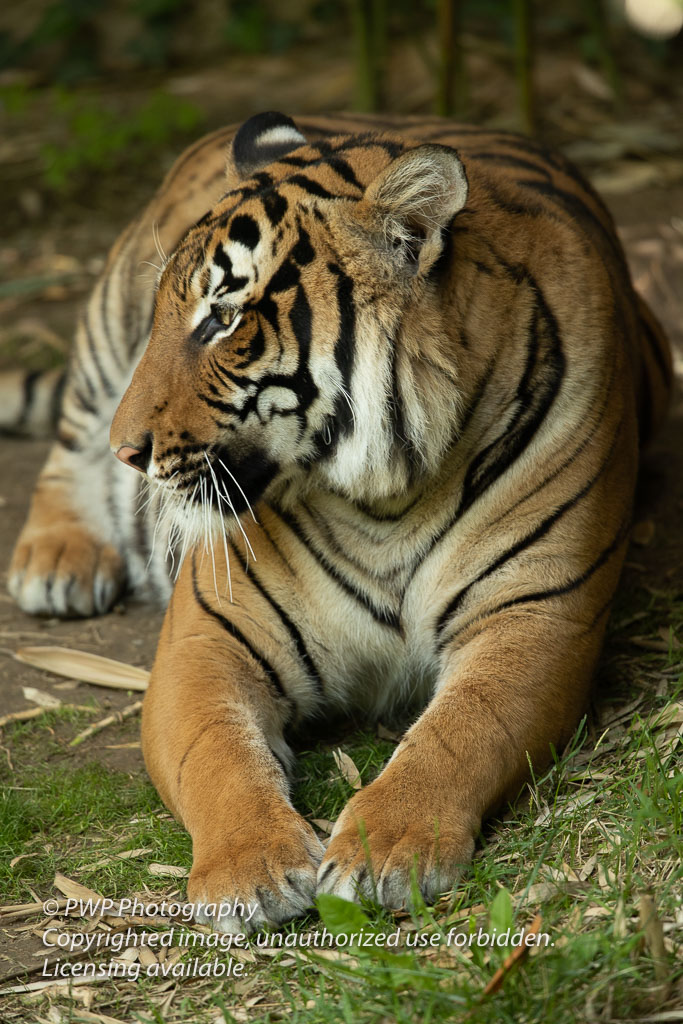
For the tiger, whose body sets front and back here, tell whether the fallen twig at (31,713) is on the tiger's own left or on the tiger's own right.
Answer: on the tiger's own right

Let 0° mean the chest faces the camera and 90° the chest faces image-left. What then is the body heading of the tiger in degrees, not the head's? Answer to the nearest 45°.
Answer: approximately 0°

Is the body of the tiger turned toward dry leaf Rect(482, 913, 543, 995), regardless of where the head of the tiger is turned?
yes

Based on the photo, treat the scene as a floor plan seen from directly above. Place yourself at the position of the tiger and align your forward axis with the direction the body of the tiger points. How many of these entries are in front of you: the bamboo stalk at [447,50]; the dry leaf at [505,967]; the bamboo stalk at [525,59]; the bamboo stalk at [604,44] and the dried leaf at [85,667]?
1

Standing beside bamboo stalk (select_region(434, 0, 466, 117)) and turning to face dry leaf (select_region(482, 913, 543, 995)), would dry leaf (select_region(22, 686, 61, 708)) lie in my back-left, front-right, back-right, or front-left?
front-right

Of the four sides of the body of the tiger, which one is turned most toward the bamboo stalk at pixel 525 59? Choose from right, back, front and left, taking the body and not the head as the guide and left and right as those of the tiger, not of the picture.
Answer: back

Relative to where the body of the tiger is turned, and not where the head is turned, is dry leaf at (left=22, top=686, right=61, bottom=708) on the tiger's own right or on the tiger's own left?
on the tiger's own right

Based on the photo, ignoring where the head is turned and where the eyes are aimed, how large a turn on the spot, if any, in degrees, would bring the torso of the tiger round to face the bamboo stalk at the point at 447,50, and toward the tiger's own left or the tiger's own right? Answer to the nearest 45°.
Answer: approximately 180°

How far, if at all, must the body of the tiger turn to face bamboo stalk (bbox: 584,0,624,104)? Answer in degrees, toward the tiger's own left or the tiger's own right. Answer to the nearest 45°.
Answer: approximately 180°
